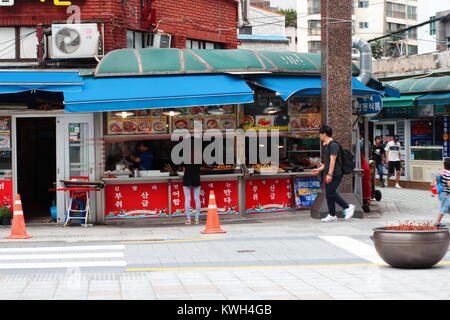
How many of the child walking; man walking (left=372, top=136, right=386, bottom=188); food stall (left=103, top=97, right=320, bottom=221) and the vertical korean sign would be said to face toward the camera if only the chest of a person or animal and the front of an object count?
3

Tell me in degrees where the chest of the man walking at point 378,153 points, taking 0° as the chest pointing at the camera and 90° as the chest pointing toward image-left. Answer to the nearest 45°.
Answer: approximately 0°

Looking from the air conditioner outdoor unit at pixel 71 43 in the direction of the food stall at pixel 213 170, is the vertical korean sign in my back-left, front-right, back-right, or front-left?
front-left

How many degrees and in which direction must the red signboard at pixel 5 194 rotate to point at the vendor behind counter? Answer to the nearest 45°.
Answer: approximately 90° to its left

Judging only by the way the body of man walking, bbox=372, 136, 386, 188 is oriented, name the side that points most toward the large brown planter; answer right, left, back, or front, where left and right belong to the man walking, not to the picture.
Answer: front

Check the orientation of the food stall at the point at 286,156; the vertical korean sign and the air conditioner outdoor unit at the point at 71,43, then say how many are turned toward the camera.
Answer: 3

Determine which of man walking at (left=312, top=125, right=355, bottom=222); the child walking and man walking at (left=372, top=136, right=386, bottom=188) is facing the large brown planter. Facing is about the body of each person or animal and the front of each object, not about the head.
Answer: man walking at (left=372, top=136, right=386, bottom=188)

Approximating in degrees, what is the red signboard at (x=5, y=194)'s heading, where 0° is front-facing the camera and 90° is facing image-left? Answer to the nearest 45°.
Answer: approximately 0°

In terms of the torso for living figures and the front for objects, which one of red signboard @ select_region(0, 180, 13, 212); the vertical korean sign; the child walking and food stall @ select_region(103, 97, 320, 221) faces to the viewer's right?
the child walking

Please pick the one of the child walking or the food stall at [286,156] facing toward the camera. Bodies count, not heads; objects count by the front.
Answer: the food stall

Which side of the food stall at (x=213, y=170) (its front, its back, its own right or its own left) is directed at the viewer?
front

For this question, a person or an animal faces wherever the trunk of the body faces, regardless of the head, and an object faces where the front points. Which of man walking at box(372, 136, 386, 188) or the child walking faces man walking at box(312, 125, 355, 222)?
man walking at box(372, 136, 386, 188)
